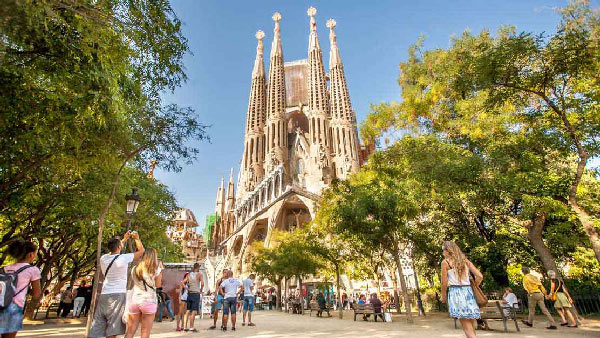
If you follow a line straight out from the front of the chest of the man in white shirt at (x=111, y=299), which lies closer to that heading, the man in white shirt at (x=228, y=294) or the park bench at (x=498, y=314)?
the man in white shirt

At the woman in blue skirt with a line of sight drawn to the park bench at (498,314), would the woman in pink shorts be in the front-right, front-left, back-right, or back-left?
back-left

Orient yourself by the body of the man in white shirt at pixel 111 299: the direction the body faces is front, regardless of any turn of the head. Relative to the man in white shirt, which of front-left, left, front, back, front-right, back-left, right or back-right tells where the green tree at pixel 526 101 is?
front-right

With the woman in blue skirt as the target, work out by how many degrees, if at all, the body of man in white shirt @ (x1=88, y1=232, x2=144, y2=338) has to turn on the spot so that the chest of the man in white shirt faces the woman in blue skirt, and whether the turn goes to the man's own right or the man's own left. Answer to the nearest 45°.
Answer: approximately 90° to the man's own right

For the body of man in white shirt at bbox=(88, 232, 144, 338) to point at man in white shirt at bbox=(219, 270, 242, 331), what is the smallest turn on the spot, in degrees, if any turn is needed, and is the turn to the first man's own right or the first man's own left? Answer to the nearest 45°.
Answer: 0° — they already face them

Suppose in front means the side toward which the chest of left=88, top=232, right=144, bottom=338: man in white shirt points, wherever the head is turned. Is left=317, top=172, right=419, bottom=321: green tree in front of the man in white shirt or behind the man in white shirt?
in front

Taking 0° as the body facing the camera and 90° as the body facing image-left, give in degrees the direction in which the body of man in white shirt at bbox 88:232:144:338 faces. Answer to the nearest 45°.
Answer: approximately 225°
